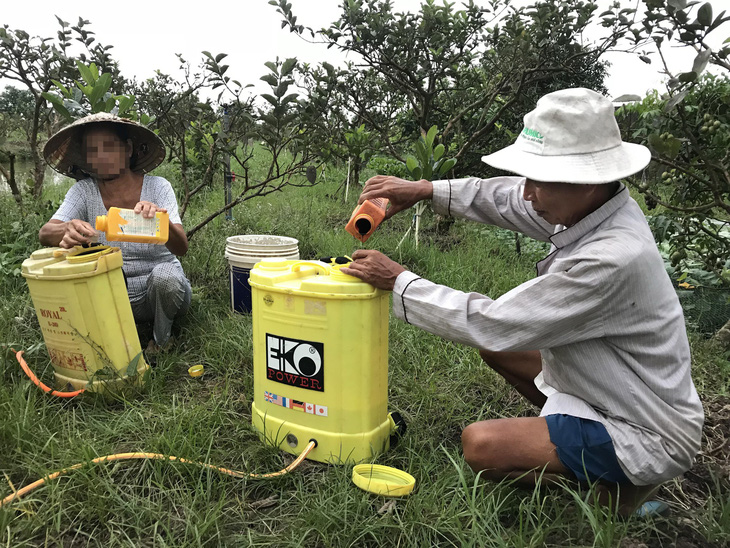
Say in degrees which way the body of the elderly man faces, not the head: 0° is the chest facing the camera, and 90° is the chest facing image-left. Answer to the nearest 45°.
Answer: approximately 90°

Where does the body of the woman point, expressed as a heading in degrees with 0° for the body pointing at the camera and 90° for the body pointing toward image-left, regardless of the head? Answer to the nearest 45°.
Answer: approximately 0°

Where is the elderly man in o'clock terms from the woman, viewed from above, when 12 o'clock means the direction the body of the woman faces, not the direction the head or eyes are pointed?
The elderly man is roughly at 11 o'clock from the woman.

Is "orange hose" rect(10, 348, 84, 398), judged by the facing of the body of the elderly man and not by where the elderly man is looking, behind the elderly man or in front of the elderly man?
in front

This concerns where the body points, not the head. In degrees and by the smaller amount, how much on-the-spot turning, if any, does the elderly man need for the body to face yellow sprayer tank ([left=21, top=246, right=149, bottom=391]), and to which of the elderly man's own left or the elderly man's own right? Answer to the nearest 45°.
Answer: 0° — they already face it

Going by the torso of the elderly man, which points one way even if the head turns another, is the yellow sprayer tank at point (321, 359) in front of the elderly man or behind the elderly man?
in front

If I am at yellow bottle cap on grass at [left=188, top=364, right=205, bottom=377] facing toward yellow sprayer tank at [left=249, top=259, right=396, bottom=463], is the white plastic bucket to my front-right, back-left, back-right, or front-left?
back-left

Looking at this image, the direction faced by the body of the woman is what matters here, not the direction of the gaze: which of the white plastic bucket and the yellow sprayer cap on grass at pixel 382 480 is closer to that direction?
the yellow sprayer cap on grass

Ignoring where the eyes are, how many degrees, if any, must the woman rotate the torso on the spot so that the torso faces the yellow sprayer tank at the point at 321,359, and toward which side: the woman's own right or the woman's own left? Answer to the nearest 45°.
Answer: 0° — they already face it

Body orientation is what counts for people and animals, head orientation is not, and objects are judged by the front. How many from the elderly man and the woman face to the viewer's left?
1

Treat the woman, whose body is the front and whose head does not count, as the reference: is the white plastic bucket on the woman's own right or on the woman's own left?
on the woman's own left

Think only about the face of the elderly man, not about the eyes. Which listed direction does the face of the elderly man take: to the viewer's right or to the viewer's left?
to the viewer's left
